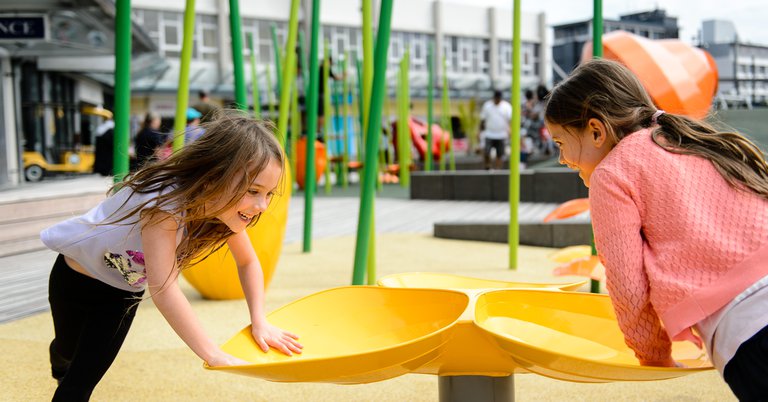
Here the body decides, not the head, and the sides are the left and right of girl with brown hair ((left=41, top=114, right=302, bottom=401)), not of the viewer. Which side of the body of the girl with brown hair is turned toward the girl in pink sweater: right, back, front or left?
front

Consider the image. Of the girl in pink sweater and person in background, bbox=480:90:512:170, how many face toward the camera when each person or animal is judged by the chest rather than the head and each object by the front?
1

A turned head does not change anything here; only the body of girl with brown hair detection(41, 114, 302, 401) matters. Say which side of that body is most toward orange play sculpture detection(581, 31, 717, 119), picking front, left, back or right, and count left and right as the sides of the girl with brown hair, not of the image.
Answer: left

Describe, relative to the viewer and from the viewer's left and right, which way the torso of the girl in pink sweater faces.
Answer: facing away from the viewer and to the left of the viewer

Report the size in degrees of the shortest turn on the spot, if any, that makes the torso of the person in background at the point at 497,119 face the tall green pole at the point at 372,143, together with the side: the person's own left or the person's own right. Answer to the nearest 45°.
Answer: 0° — they already face it

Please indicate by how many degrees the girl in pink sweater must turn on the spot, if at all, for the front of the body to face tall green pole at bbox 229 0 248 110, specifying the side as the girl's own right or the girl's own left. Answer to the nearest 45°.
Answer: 0° — they already face it

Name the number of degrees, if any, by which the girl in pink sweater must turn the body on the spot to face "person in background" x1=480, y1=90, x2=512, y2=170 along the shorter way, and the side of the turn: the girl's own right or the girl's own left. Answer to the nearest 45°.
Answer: approximately 45° to the girl's own right

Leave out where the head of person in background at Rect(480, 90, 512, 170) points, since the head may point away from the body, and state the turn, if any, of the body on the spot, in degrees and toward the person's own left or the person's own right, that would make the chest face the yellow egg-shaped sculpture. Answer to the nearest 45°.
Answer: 0° — they already face it

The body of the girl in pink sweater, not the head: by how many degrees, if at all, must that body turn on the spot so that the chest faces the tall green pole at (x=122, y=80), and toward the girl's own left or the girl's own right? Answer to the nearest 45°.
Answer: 0° — they already face it
